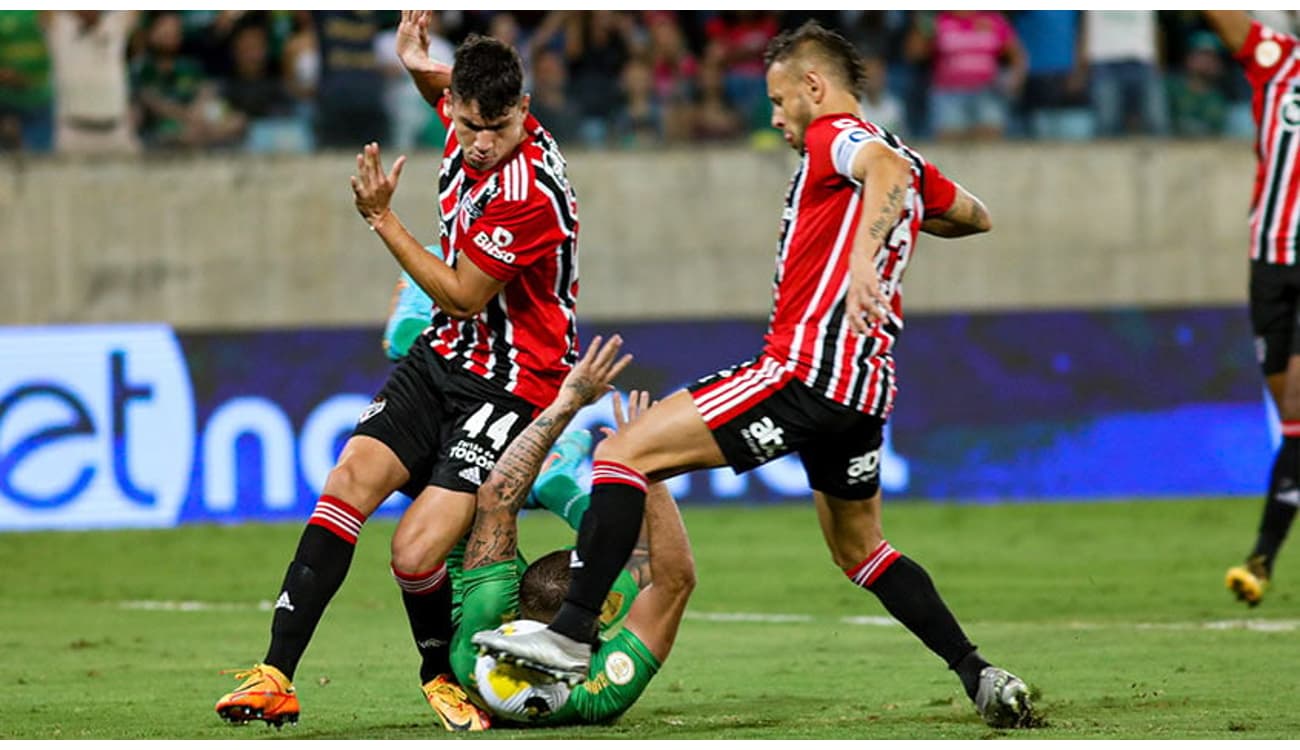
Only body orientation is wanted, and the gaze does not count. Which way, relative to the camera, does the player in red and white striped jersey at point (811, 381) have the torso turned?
to the viewer's left

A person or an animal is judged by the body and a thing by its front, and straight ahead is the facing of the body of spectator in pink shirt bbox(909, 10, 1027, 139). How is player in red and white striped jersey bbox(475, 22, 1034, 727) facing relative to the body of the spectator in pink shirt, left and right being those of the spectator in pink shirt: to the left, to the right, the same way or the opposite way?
to the right

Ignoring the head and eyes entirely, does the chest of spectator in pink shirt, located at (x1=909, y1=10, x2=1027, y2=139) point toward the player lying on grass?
yes

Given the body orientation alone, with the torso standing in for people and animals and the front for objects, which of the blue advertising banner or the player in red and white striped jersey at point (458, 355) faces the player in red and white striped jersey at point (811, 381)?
the blue advertising banner

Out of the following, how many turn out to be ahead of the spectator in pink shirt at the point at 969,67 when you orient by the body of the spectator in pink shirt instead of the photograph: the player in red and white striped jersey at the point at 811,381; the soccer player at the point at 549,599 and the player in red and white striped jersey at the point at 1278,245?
3

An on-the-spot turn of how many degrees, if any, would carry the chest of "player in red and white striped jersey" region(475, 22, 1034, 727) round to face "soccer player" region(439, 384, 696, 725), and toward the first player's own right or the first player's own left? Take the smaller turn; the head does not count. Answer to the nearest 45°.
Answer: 0° — they already face them

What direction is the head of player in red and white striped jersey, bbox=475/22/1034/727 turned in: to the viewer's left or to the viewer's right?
to the viewer's left

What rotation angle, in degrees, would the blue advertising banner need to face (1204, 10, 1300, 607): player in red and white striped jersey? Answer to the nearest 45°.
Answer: approximately 45° to its left

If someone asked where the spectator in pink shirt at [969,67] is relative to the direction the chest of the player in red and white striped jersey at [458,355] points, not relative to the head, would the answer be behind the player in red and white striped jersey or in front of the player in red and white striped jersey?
behind
